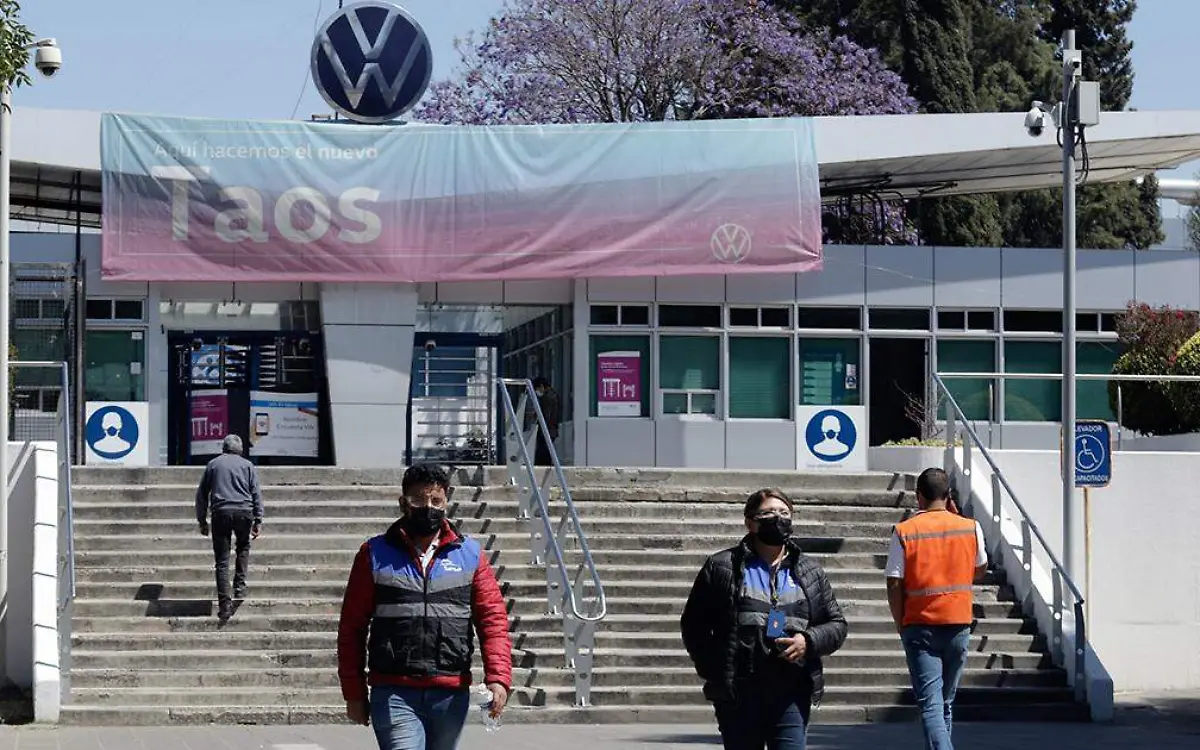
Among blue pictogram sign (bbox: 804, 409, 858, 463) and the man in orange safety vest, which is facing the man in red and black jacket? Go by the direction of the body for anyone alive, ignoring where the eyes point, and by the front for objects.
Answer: the blue pictogram sign

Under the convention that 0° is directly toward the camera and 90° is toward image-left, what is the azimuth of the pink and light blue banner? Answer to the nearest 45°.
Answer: approximately 0°

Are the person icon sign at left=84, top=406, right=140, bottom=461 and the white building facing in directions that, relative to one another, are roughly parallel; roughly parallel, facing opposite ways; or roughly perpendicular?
roughly parallel

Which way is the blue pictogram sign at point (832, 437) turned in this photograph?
toward the camera

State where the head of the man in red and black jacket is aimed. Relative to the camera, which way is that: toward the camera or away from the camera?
toward the camera

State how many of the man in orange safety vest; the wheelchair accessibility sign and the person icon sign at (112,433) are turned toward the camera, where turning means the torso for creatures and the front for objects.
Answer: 2

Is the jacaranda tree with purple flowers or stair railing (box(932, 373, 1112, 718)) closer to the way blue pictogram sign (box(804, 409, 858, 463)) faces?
the stair railing

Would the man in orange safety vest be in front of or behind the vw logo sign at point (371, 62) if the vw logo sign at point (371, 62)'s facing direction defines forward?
in front

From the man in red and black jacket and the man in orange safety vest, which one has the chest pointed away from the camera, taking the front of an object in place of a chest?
the man in orange safety vest

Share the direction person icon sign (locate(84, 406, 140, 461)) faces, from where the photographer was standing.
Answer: facing the viewer

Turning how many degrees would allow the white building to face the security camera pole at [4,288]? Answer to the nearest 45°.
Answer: approximately 45° to its right

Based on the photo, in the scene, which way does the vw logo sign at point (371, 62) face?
toward the camera

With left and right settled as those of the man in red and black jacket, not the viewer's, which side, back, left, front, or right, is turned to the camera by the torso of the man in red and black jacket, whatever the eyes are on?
front

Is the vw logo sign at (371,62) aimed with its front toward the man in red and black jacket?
yes

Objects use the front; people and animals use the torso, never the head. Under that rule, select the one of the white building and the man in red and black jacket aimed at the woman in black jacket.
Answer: the white building
